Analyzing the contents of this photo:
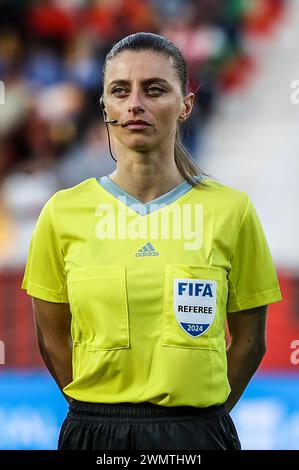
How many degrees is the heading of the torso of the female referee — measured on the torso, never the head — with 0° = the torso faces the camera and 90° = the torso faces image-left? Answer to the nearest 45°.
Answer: approximately 0°
